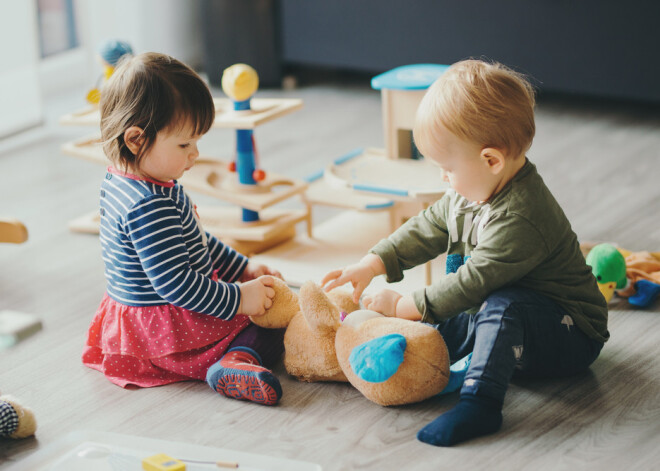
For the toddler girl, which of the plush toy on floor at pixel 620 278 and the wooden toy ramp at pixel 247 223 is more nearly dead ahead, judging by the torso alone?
the plush toy on floor

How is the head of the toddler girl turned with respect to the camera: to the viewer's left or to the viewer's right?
to the viewer's right

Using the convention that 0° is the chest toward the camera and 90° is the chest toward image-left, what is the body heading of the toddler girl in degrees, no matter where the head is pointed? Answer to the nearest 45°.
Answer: approximately 270°

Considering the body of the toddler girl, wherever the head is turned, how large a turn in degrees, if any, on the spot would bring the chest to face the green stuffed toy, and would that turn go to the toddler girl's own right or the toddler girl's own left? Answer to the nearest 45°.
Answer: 0° — they already face it

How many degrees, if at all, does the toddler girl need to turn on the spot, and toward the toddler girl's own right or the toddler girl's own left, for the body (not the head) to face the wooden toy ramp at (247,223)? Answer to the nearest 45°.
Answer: approximately 90° to the toddler girl's own left

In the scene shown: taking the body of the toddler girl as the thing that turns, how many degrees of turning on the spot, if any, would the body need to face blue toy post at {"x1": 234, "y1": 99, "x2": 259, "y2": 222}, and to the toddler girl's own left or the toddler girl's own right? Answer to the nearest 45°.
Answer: approximately 90° to the toddler girl's own left
